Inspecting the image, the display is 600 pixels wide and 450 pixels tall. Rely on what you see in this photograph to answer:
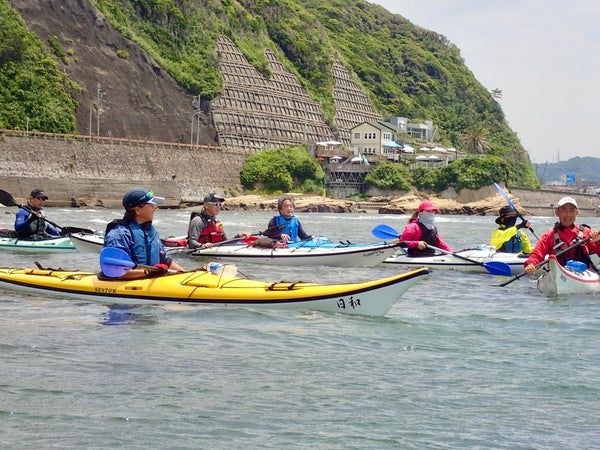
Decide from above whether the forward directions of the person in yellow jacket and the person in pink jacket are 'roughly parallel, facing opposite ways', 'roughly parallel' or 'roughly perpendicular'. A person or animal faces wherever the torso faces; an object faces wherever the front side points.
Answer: roughly parallel

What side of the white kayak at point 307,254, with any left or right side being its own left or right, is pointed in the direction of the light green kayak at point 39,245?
back

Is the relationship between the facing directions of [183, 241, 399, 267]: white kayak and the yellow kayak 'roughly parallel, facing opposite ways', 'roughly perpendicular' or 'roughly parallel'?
roughly parallel

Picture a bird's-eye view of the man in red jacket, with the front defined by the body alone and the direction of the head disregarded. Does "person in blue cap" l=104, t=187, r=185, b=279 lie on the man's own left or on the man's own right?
on the man's own right

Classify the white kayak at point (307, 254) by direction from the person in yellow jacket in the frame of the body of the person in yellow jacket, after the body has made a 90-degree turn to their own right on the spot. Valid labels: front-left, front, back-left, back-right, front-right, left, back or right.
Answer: front-right

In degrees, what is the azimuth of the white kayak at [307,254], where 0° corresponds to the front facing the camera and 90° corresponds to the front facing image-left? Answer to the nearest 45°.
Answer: approximately 270°

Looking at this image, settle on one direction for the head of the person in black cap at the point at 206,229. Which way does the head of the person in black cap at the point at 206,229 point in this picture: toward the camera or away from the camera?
toward the camera

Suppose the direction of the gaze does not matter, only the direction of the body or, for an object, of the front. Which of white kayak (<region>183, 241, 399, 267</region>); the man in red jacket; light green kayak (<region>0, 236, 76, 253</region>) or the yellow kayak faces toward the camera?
the man in red jacket

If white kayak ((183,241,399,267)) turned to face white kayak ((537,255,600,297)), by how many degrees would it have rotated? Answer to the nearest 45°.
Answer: approximately 45° to its right

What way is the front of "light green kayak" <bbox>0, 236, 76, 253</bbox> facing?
to the viewer's right

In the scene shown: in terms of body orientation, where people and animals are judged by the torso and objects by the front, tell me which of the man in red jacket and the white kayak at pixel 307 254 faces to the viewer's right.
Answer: the white kayak

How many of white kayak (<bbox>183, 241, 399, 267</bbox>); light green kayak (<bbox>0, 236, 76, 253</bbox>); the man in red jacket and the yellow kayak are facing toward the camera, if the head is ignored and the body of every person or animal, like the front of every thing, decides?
1

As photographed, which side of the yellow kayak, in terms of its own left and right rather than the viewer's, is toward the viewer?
right

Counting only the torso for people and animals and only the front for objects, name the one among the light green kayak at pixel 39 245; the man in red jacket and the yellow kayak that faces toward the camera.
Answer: the man in red jacket

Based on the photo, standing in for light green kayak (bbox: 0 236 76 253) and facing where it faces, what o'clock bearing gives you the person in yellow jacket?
The person in yellow jacket is roughly at 1 o'clock from the light green kayak.

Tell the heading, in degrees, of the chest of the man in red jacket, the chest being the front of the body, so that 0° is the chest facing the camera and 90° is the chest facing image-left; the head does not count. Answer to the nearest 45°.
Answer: approximately 0°

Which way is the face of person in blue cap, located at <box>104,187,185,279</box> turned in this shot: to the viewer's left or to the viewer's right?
to the viewer's right

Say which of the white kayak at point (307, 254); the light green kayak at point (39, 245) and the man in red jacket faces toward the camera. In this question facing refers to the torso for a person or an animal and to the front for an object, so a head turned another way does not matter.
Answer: the man in red jacket
